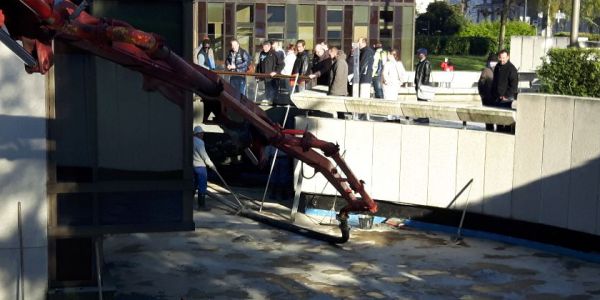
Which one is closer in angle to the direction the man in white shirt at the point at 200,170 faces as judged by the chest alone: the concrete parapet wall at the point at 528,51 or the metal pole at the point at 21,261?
the concrete parapet wall

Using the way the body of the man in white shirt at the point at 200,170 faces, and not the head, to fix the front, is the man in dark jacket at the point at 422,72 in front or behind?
in front

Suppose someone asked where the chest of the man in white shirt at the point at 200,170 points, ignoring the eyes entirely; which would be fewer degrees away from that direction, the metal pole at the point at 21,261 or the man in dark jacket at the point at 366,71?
the man in dark jacket

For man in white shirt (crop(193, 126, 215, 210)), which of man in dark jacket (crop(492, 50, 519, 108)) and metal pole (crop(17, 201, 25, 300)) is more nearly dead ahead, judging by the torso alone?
the man in dark jacket

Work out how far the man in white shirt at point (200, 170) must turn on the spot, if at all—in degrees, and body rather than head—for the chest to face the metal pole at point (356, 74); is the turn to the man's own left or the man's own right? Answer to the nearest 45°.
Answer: approximately 45° to the man's own left

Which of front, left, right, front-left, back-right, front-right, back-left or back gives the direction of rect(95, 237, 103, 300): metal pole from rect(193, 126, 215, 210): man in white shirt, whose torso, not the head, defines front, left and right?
right

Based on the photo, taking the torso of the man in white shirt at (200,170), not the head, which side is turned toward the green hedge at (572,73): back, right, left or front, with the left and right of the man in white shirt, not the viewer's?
front

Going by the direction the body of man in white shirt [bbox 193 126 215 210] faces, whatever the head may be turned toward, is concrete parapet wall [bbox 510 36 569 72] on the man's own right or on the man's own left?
on the man's own left

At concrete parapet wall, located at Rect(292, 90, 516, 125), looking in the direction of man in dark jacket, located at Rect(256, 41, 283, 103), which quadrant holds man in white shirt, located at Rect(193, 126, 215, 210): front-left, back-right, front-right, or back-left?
front-left

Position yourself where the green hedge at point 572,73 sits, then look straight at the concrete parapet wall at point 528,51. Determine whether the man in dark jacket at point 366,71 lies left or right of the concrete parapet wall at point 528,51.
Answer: left

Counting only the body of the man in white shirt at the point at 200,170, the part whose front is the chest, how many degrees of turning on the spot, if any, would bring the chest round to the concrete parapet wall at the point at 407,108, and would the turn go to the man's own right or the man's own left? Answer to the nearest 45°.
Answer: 0° — they already face it

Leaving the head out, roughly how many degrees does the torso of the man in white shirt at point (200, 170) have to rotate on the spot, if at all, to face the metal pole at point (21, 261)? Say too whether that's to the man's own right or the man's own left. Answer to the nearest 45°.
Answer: approximately 90° to the man's own right

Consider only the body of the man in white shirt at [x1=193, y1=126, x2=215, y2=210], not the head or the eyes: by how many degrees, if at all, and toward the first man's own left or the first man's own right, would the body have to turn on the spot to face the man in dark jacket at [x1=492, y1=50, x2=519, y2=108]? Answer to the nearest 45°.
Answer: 0° — they already face them

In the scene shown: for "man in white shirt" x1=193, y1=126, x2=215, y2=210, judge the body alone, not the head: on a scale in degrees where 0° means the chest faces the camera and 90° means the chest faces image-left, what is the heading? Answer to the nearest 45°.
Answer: approximately 270°
